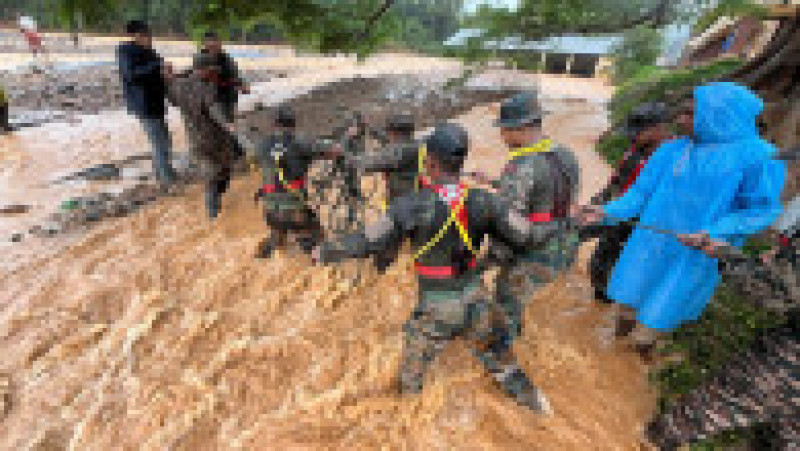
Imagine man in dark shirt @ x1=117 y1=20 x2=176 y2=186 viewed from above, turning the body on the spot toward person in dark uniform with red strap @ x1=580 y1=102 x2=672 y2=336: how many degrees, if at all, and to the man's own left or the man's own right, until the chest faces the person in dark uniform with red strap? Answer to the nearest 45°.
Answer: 0° — they already face them

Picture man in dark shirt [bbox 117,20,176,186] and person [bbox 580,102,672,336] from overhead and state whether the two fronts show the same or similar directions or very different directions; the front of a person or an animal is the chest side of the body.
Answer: very different directions

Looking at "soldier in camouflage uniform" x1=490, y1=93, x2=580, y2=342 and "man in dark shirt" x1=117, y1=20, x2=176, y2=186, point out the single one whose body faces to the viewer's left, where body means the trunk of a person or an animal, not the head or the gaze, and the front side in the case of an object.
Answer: the soldier in camouflage uniform

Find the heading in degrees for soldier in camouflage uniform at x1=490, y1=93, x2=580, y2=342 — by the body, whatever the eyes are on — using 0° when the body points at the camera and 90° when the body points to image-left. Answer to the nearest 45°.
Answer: approximately 90°

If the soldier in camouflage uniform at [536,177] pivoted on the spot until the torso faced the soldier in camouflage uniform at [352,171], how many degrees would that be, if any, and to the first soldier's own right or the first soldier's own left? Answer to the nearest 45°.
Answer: approximately 45° to the first soldier's own right

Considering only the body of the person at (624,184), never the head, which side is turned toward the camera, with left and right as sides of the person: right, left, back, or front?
left

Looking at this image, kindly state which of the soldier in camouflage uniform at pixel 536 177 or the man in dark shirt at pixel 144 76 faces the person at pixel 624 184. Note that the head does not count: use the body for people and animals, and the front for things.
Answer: the man in dark shirt

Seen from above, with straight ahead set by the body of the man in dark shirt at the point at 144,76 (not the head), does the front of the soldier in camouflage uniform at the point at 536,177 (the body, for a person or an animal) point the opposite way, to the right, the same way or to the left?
the opposite way

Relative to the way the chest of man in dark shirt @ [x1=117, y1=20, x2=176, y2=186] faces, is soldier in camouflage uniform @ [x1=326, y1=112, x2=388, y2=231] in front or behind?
in front

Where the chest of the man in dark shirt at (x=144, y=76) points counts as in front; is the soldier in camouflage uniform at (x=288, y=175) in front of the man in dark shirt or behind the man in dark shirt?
in front
